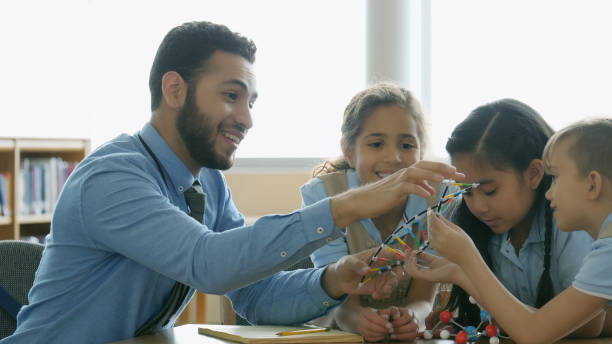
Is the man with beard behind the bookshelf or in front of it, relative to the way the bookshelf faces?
in front

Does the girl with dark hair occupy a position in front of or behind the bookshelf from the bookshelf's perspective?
in front

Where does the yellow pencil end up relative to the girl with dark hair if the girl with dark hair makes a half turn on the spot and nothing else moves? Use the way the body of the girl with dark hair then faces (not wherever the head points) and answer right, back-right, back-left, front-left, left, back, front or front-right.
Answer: back

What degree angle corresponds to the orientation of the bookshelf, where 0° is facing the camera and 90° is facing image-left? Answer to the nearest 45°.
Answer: approximately 0°

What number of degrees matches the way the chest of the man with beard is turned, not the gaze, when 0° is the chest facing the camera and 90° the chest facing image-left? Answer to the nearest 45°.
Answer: approximately 315°

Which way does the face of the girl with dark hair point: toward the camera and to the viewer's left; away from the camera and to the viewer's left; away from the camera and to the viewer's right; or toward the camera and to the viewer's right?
toward the camera and to the viewer's left

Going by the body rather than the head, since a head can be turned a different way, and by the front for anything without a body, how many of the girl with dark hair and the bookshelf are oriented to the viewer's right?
0

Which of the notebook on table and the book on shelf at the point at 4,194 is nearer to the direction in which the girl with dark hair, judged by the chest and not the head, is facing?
the notebook on table

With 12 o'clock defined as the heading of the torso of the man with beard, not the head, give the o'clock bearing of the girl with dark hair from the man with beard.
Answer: The girl with dark hair is roughly at 10 o'clock from the man with beard.

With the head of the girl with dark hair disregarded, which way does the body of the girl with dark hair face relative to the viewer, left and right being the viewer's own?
facing the viewer and to the left of the viewer
